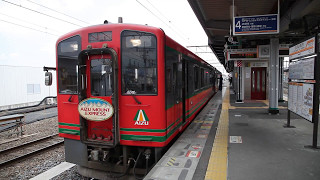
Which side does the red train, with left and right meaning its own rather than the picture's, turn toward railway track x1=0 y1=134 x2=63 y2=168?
right

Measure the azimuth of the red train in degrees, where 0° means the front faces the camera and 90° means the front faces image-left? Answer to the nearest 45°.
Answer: approximately 45°

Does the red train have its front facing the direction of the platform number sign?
no

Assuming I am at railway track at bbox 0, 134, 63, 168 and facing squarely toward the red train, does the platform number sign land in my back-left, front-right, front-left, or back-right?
front-right
